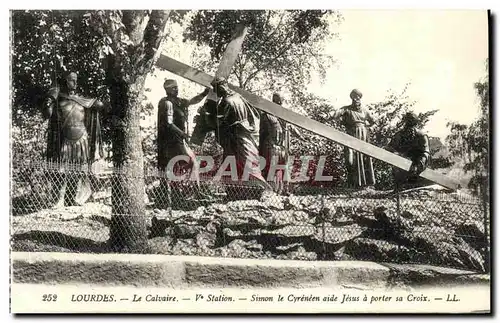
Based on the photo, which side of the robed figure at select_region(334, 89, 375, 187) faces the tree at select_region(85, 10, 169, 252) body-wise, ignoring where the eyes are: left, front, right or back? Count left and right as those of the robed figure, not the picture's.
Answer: right

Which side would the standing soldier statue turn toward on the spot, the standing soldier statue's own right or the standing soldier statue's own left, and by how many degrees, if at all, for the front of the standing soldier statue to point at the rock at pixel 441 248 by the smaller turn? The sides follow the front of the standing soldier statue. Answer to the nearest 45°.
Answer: approximately 90° to the standing soldier statue's own left

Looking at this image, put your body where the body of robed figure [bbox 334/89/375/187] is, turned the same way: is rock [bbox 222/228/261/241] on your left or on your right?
on your right

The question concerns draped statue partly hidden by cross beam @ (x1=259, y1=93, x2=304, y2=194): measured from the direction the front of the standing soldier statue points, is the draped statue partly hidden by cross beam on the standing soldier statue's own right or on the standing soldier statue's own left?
on the standing soldier statue's own left

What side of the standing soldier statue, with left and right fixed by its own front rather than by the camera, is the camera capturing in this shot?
front

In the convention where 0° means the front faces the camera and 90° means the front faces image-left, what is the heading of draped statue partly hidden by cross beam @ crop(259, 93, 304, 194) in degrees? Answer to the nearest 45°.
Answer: approximately 315°

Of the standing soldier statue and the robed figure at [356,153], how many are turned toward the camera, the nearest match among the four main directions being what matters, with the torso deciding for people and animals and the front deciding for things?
2

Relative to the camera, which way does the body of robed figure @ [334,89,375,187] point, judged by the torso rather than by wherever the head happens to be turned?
toward the camera
